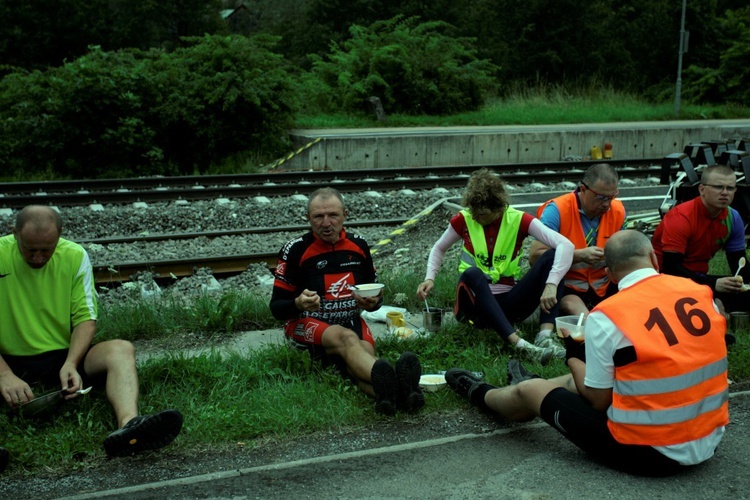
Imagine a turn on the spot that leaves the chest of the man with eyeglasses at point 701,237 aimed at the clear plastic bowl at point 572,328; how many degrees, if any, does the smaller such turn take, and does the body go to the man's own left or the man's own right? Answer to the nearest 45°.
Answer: approximately 45° to the man's own right

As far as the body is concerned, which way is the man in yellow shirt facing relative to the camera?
toward the camera

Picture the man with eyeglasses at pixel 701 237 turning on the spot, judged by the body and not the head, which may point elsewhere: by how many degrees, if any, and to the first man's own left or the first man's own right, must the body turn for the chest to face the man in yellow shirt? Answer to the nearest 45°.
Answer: approximately 90° to the first man's own right

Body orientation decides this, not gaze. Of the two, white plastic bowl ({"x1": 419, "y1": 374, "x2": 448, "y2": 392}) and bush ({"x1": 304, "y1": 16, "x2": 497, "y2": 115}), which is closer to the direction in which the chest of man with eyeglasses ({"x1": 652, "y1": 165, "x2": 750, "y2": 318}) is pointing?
the white plastic bowl

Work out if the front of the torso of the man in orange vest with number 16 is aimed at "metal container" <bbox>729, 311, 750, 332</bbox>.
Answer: no

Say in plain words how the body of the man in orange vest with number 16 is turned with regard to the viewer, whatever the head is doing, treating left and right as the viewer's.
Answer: facing away from the viewer and to the left of the viewer

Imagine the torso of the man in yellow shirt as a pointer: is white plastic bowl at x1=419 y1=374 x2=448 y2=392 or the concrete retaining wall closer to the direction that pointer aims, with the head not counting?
the white plastic bowl

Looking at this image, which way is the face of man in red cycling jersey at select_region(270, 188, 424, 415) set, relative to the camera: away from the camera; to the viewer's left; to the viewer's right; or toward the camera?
toward the camera

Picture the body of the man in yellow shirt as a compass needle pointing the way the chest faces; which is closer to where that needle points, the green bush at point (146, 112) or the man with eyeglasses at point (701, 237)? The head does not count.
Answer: the man with eyeglasses

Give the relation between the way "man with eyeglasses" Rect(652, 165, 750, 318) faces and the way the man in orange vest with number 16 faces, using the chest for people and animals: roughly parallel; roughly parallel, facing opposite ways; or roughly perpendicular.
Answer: roughly parallel, facing opposite ways

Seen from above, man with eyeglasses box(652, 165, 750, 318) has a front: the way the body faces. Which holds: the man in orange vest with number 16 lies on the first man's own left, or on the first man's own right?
on the first man's own right

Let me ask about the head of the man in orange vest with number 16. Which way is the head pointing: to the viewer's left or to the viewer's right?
to the viewer's left

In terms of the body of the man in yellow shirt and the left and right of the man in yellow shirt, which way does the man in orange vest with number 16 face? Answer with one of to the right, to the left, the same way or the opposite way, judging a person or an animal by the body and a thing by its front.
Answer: the opposite way

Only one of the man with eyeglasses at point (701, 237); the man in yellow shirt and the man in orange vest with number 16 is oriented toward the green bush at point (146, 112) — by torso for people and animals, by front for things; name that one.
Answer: the man in orange vest with number 16

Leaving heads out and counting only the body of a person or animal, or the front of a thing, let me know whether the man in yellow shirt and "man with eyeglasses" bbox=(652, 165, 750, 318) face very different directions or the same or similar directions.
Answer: same or similar directions

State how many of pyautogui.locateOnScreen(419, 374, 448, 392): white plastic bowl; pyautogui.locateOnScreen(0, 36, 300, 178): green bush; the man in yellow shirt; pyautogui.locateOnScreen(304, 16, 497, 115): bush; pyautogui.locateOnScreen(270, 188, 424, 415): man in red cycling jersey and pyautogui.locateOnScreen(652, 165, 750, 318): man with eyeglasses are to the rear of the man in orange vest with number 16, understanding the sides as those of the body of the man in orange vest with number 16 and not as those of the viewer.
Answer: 0

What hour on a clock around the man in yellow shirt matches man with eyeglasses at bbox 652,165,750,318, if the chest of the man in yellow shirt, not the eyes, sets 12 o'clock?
The man with eyeglasses is roughly at 9 o'clock from the man in yellow shirt.

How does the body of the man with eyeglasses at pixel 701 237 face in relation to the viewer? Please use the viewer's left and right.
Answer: facing the viewer and to the right of the viewer

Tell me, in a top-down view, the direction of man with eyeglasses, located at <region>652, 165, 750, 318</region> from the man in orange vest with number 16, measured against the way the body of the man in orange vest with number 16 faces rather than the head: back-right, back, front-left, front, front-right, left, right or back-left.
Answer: front-right

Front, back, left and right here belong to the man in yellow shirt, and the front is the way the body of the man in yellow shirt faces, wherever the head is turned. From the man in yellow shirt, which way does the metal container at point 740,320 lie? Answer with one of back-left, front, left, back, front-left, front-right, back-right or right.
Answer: left

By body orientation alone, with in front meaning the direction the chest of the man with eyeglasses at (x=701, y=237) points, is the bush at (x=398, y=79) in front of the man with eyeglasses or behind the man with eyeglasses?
behind
